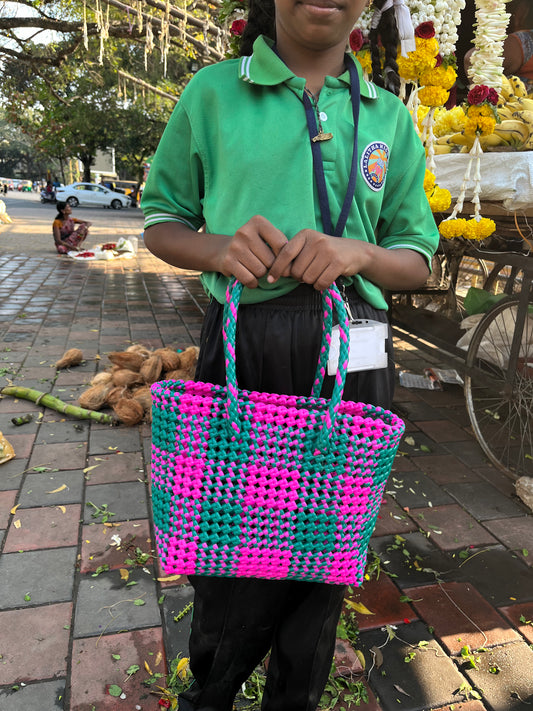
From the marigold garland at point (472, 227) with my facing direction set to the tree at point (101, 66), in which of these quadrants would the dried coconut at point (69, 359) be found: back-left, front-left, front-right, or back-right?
front-left

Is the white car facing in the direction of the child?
no

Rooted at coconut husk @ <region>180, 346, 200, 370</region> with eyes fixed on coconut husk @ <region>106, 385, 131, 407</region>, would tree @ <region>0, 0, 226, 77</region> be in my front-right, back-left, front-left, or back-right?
back-right

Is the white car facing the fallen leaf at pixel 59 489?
no

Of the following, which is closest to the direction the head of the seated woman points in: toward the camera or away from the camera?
toward the camera
